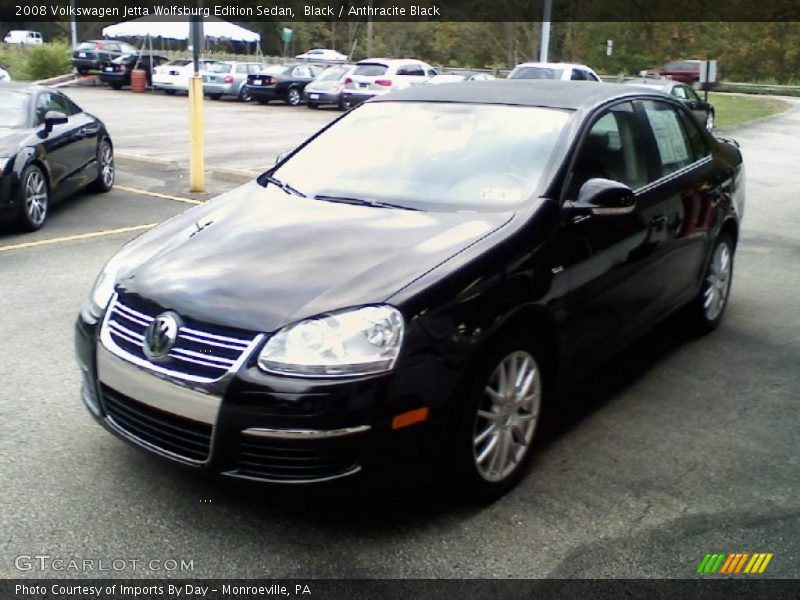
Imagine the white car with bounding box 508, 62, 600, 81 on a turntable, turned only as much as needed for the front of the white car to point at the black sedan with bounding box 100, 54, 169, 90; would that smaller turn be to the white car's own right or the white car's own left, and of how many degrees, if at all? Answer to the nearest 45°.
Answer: approximately 90° to the white car's own left

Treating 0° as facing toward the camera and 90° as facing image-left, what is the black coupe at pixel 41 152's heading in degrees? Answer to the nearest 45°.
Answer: approximately 45°

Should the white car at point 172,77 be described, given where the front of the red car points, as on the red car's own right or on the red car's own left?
on the red car's own left

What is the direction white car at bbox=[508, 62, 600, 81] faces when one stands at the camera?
facing away from the viewer and to the right of the viewer

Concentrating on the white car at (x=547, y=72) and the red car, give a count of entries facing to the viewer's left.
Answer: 1

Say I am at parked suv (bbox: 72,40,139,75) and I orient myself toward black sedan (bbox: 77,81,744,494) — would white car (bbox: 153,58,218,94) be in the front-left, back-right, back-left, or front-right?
front-left

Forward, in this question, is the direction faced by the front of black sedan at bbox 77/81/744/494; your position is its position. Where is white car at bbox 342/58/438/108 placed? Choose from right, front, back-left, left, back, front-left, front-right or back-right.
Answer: back-right

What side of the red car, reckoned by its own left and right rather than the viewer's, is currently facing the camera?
left

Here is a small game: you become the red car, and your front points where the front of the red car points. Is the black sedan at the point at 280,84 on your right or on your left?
on your left

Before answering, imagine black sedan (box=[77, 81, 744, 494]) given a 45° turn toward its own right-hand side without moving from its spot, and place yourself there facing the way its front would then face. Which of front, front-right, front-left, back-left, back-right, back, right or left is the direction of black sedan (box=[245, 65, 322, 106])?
right
